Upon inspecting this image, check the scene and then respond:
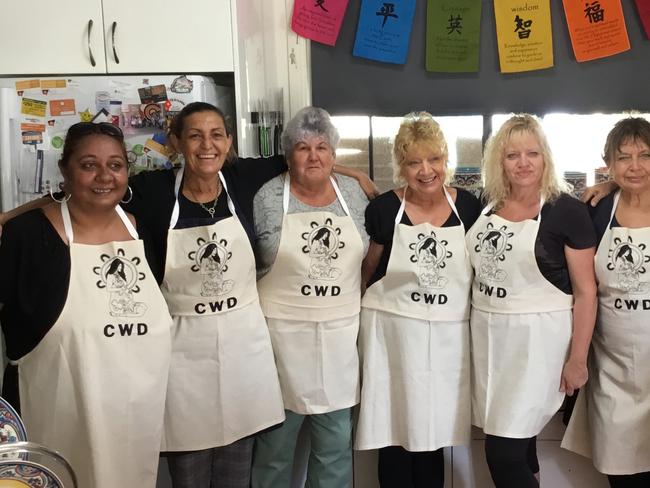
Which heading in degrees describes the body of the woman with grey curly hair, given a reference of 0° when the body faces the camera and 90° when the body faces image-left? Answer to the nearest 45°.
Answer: approximately 0°

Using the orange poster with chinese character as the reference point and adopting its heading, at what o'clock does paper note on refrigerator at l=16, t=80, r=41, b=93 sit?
The paper note on refrigerator is roughly at 2 o'clock from the orange poster with chinese character.

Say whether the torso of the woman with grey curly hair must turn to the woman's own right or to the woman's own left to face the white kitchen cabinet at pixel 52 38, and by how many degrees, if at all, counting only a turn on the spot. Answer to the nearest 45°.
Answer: approximately 90° to the woman's own right

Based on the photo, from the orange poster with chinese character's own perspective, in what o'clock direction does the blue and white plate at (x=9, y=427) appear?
The blue and white plate is roughly at 1 o'clock from the orange poster with chinese character.
